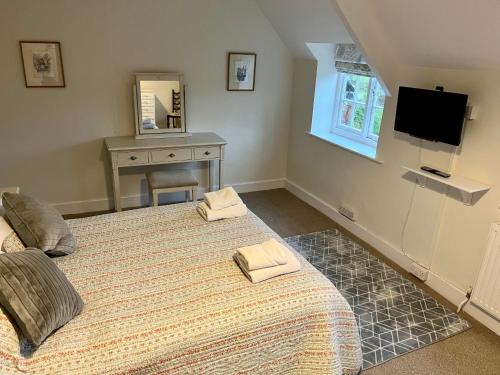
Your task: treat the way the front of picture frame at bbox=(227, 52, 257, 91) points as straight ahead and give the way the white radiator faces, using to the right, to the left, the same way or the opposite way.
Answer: to the right

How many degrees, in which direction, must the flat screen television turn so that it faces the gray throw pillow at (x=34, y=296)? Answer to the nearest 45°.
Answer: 0° — it already faces it

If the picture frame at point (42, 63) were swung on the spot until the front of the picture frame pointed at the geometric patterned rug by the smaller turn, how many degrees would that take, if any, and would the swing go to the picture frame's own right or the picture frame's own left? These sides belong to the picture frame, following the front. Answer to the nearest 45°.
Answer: approximately 45° to the picture frame's own left

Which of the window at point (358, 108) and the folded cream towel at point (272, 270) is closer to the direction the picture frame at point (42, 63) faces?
the folded cream towel

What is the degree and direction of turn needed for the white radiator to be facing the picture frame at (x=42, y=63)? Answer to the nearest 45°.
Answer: approximately 45° to its right

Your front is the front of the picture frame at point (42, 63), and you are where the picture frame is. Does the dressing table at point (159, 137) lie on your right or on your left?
on your left

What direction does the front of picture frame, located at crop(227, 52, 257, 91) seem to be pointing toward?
toward the camera

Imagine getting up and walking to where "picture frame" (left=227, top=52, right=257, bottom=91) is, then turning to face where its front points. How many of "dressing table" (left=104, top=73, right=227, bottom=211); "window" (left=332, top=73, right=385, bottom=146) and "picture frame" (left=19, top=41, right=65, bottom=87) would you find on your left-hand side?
1

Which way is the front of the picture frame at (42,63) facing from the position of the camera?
facing the viewer

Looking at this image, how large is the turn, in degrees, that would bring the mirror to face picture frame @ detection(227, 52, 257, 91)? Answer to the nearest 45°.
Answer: approximately 90° to its left

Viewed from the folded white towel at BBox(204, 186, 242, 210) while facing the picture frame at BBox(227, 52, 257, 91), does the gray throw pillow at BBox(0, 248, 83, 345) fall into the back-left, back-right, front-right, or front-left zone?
back-left

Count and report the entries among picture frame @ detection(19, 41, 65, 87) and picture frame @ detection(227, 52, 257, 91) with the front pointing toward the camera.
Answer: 2

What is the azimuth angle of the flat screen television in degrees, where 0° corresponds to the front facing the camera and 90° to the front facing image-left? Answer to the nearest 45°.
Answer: approximately 45°

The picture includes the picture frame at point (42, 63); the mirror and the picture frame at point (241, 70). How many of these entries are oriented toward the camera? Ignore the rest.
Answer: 3

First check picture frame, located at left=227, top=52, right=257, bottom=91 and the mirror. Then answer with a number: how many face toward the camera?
2

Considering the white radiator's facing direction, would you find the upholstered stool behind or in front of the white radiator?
in front
